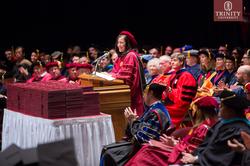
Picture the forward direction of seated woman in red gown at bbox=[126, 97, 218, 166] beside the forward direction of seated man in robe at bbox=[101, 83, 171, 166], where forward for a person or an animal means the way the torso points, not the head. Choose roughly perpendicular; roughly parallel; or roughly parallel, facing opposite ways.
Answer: roughly parallel

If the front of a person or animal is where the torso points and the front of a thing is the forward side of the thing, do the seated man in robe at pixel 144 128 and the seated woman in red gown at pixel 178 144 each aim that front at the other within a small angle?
no

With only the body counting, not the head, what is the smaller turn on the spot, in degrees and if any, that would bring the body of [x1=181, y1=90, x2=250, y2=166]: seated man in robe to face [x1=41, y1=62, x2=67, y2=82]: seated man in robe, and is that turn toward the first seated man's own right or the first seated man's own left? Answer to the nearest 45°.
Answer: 0° — they already face them

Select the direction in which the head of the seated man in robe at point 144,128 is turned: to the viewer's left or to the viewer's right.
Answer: to the viewer's left

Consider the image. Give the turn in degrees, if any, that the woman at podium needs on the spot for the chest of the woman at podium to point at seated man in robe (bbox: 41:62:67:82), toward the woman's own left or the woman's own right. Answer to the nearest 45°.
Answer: approximately 45° to the woman's own right

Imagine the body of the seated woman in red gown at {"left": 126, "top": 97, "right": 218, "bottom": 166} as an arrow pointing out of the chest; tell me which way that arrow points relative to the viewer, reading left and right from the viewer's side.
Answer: facing to the left of the viewer

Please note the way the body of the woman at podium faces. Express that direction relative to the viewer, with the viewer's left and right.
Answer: facing to the left of the viewer
